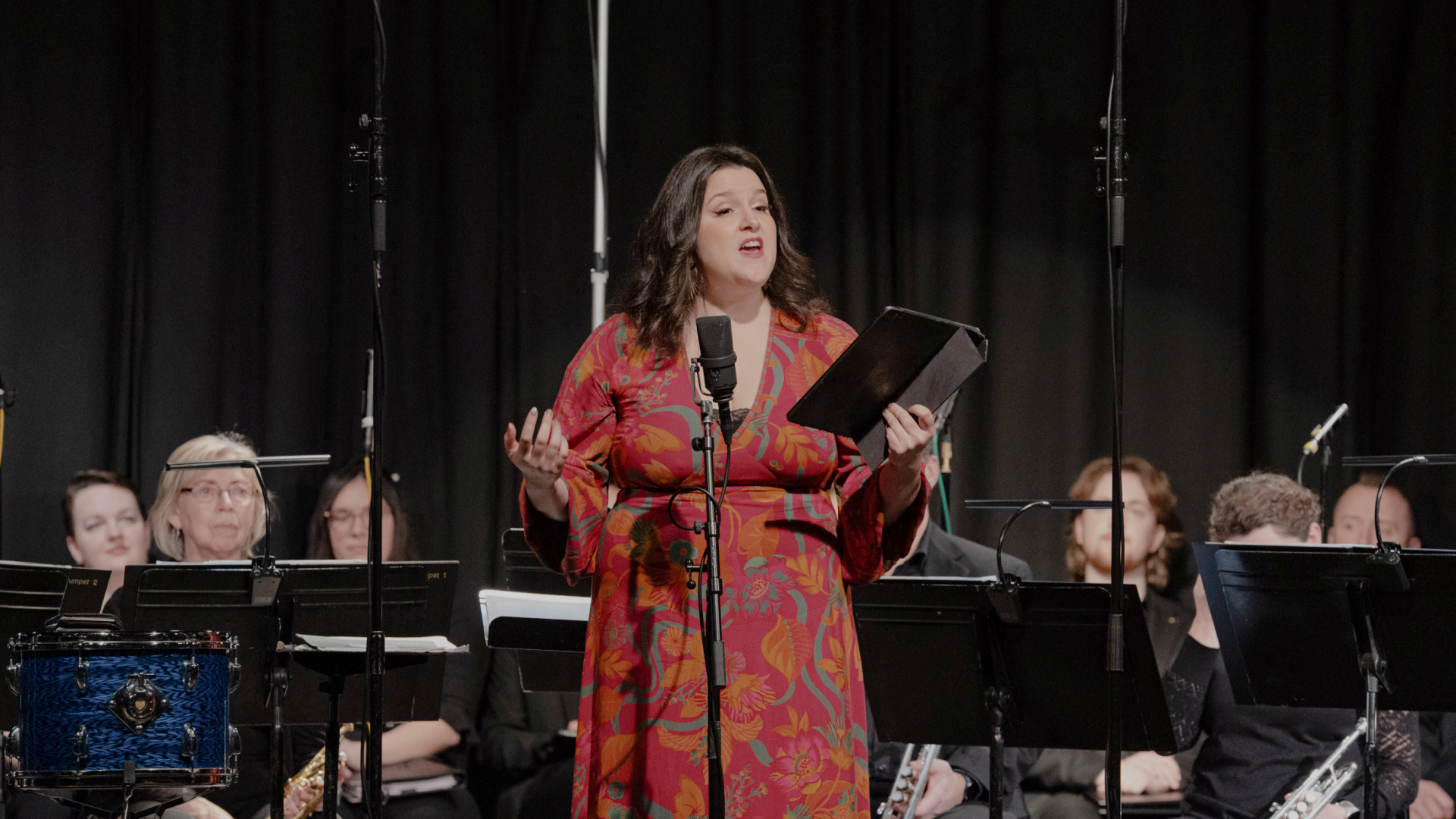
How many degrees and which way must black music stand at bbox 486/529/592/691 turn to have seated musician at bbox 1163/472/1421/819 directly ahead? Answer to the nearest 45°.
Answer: approximately 90° to its right

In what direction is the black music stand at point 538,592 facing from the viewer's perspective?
away from the camera

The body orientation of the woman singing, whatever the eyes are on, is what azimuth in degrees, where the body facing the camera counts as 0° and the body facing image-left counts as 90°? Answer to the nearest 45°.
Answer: approximately 0°

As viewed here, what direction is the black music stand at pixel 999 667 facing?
away from the camera

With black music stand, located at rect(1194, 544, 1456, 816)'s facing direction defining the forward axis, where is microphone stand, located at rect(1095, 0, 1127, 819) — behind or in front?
behind

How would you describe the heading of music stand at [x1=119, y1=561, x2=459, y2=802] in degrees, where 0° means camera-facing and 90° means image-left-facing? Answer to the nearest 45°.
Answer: approximately 180°

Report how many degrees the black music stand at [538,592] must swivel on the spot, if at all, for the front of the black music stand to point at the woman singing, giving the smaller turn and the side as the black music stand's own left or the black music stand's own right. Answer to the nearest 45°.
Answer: approximately 180°

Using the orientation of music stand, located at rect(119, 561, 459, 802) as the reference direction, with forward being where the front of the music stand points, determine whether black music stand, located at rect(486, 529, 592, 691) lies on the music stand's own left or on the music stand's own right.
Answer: on the music stand's own right

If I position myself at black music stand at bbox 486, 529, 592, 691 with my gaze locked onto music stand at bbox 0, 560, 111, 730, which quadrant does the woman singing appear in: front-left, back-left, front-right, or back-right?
back-left
